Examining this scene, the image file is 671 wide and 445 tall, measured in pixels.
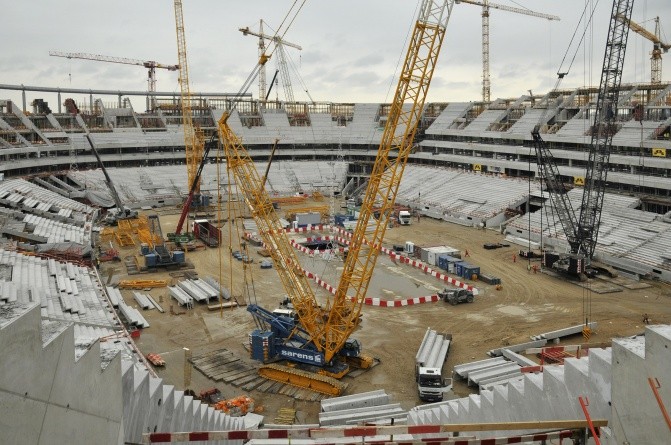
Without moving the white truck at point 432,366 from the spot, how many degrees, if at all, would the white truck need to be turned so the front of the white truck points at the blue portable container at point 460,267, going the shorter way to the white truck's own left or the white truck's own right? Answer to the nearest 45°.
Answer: approximately 180°

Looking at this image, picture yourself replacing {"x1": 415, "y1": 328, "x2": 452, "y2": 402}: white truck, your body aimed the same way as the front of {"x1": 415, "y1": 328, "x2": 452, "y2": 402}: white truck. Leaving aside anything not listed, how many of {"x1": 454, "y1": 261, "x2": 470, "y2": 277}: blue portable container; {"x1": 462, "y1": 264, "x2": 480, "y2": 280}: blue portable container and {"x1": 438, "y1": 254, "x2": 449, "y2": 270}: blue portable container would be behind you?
3

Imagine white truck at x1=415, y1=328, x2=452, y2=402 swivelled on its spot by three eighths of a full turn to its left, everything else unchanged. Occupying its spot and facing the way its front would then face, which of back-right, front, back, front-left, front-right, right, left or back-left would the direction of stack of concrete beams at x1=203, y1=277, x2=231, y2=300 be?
left

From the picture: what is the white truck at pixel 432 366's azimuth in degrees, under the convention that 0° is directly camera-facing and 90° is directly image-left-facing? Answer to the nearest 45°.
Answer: approximately 0°

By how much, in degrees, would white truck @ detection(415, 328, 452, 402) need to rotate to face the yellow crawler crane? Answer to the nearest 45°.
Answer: approximately 90° to its right

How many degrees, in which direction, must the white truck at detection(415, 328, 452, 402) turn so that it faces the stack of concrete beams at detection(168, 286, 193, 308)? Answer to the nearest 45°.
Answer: approximately 135° to its right

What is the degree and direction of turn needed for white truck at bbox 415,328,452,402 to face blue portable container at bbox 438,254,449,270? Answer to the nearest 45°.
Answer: approximately 180°

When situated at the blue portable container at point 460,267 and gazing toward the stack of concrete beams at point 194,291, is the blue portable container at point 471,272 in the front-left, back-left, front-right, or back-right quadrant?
back-left

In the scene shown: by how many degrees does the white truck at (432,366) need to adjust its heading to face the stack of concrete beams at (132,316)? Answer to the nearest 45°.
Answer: approximately 90° to its right

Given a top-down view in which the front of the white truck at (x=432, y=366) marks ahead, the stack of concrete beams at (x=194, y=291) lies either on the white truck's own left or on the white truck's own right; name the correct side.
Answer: on the white truck's own right

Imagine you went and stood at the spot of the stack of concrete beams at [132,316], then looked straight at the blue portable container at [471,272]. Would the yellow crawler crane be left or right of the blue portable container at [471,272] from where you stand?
right

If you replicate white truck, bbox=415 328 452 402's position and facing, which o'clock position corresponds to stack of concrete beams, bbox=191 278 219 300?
The stack of concrete beams is roughly at 4 o'clock from the white truck.
